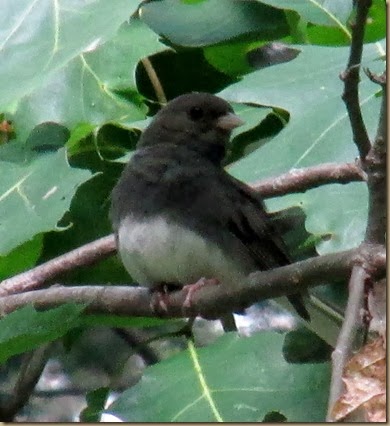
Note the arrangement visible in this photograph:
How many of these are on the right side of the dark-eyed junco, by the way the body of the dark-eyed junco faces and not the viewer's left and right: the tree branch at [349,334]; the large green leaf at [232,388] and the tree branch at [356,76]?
0

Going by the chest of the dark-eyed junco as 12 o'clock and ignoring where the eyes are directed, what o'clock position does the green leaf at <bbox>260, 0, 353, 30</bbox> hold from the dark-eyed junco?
The green leaf is roughly at 7 o'clock from the dark-eyed junco.

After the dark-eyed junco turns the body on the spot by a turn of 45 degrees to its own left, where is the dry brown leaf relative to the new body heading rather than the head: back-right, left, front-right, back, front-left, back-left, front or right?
left

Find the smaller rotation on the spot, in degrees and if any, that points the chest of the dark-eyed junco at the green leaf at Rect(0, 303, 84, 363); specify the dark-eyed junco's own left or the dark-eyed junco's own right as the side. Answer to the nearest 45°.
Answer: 0° — it already faces it

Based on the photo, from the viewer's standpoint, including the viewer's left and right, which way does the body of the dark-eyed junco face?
facing the viewer and to the left of the viewer
